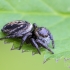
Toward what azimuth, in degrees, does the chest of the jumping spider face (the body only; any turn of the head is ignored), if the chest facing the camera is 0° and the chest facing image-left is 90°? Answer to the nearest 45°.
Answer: approximately 315°
